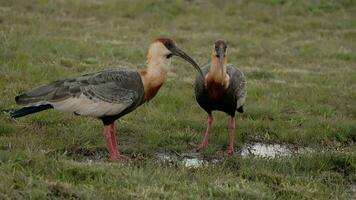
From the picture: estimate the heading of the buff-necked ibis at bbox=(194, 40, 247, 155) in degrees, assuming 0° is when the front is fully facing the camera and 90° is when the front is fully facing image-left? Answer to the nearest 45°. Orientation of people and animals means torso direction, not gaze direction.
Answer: approximately 0°

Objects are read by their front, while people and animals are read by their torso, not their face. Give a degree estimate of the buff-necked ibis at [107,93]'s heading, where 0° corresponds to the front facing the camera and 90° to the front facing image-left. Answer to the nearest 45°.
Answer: approximately 270°

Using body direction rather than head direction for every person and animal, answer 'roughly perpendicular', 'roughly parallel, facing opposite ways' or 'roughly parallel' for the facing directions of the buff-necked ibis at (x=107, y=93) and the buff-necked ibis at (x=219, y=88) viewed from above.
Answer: roughly perpendicular

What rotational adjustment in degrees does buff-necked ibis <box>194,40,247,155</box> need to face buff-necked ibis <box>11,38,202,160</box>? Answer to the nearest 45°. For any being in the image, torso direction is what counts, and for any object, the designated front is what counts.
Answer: approximately 45° to its right

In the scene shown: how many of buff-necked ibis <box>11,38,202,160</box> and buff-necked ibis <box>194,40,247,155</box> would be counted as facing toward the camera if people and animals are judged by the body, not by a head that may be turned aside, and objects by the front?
1

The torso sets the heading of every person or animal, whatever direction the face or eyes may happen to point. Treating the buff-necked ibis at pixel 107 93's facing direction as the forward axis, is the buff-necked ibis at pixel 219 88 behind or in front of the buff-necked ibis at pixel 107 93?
in front
